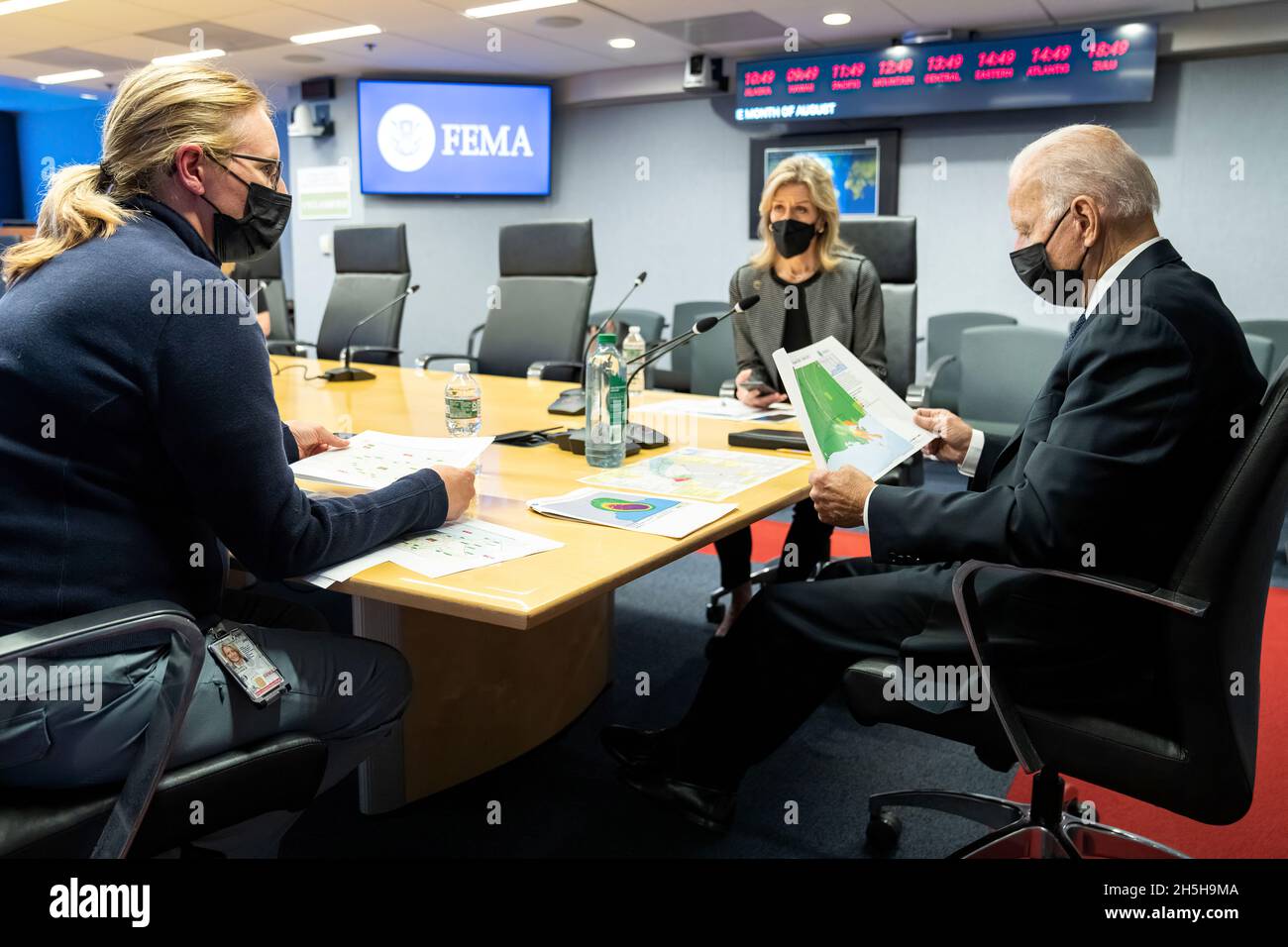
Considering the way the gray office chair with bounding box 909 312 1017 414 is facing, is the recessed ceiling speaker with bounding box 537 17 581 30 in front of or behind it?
in front

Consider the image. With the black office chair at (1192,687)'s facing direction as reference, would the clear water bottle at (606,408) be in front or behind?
in front

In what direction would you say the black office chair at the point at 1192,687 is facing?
to the viewer's left

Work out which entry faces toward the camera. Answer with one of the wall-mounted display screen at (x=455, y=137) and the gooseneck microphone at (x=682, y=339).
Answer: the wall-mounted display screen

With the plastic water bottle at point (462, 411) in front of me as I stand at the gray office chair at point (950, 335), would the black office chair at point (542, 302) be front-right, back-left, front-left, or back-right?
front-right

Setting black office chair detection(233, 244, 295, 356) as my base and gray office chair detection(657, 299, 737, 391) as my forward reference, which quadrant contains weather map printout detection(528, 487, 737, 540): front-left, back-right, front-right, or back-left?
front-right

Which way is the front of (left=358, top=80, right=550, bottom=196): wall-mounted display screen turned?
toward the camera

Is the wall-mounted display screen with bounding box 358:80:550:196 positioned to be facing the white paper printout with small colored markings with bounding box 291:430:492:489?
yes

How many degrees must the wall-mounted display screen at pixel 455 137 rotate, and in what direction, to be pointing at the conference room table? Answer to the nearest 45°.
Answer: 0° — it already faces it

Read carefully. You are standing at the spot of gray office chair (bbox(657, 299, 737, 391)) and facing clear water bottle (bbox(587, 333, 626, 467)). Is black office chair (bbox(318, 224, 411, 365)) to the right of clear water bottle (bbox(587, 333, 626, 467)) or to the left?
right

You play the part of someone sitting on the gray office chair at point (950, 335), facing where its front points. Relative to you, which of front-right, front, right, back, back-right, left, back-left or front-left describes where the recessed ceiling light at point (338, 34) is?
front-right

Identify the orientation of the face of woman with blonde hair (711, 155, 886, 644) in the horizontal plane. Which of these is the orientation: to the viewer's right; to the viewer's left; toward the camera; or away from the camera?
toward the camera

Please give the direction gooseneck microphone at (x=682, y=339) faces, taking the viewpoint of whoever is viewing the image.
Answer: facing to the right of the viewer

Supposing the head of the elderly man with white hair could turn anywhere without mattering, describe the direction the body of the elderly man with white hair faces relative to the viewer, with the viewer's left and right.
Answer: facing to the left of the viewer

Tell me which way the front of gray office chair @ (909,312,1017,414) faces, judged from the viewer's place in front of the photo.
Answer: facing the viewer and to the left of the viewer

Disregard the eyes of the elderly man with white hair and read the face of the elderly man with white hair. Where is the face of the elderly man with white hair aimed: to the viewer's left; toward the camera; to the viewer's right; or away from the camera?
to the viewer's left

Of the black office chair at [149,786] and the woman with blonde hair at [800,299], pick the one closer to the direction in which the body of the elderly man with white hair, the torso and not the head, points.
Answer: the black office chair

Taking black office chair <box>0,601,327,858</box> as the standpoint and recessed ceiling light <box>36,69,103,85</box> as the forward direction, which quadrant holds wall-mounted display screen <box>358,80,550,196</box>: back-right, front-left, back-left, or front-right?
front-right
